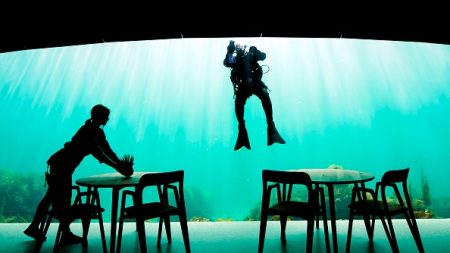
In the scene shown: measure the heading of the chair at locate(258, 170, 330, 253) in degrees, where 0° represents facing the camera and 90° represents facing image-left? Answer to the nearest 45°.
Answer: approximately 225°

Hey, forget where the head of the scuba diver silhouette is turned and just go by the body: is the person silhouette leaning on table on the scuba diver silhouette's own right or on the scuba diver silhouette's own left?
on the scuba diver silhouette's own right

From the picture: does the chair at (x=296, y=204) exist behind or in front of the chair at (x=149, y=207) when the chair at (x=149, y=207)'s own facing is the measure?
behind

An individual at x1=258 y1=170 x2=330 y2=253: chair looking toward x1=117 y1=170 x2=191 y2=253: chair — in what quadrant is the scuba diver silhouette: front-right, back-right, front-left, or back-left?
front-right

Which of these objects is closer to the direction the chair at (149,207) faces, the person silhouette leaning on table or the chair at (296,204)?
the person silhouette leaning on table

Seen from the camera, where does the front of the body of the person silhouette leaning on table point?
to the viewer's right

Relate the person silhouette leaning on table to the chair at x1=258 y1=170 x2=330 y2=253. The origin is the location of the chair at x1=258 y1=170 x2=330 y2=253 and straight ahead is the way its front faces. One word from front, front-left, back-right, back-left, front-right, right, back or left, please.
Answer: back-left

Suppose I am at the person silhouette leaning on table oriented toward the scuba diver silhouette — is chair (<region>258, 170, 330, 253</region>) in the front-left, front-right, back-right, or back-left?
front-right

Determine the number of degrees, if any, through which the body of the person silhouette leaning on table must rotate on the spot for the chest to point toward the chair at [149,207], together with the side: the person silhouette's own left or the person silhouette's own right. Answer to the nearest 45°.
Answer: approximately 45° to the person silhouette's own right

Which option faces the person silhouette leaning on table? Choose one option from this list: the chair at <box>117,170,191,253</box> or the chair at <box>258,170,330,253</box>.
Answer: the chair at <box>117,170,191,253</box>

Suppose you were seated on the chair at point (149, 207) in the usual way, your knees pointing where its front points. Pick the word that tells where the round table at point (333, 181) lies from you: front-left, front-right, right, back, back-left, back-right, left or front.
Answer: back-right

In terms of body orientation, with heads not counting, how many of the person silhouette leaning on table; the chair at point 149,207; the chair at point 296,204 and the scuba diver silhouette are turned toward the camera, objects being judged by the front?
1

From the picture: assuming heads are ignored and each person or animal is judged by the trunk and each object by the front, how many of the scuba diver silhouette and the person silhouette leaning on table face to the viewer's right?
1

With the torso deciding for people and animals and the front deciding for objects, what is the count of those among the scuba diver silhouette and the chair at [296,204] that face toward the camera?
1

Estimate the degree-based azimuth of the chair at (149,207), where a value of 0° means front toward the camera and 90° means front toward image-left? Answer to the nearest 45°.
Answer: approximately 135°

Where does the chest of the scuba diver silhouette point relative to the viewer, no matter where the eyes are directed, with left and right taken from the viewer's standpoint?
facing the viewer

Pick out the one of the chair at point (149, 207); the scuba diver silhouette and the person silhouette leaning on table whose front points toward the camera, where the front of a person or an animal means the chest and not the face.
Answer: the scuba diver silhouette
